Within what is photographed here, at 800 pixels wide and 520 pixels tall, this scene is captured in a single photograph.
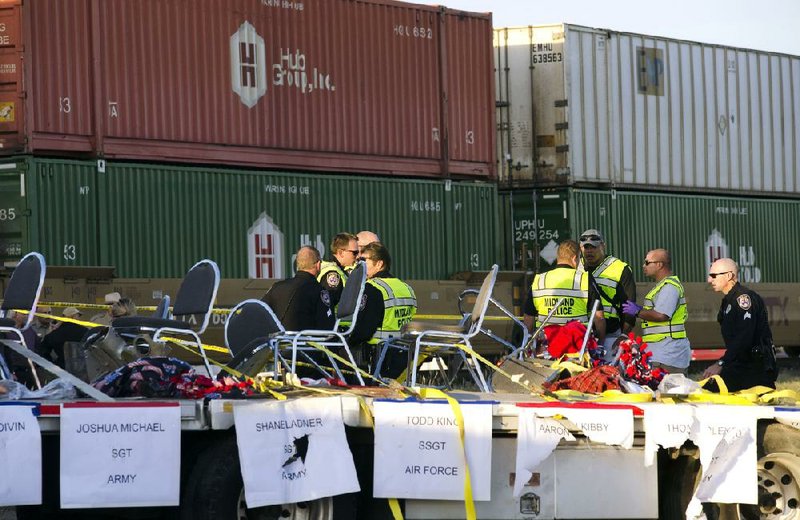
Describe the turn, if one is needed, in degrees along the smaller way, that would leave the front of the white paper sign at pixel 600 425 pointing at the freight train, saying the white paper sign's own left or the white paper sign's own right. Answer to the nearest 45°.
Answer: approximately 180°

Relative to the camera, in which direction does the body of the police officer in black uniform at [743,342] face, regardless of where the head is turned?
to the viewer's left

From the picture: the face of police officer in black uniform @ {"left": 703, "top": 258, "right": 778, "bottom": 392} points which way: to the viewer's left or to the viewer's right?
to the viewer's left

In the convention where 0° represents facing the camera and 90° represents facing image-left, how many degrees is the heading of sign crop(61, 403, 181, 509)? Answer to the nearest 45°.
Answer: approximately 0°

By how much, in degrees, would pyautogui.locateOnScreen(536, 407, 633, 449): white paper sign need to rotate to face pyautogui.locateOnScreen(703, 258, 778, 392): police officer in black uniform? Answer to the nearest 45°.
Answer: approximately 180°

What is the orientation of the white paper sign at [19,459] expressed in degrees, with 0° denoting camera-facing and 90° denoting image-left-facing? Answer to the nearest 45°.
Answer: approximately 0°
